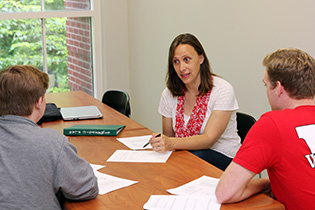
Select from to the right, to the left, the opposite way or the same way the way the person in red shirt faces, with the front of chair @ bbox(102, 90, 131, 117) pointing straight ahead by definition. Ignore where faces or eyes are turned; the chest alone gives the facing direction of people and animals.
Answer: to the right

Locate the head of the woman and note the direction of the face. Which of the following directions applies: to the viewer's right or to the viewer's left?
to the viewer's left

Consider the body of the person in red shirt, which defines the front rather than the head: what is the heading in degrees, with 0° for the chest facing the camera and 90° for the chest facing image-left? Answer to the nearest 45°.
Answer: approximately 135°

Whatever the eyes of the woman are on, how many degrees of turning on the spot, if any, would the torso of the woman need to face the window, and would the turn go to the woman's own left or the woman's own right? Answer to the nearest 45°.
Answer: approximately 90° to the woman's own right

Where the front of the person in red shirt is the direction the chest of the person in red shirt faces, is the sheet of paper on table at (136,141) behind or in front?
in front

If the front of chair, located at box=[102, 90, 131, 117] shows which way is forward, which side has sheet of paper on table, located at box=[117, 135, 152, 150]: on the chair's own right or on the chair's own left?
on the chair's own left

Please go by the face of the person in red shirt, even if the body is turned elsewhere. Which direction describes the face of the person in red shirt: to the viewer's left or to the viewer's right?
to the viewer's left

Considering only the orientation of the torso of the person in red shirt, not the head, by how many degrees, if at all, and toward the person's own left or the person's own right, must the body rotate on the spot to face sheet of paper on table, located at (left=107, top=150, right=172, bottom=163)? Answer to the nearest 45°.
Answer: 0° — they already face it

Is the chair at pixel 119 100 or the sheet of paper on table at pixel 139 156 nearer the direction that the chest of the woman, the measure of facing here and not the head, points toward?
the sheet of paper on table

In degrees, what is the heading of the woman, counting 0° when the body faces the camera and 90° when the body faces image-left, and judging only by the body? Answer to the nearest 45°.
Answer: approximately 45°

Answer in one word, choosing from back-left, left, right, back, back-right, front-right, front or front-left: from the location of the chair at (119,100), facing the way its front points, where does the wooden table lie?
front-left

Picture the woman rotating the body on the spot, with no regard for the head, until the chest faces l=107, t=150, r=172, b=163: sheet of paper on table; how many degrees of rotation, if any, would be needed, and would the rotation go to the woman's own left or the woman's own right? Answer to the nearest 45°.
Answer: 0° — they already face it
